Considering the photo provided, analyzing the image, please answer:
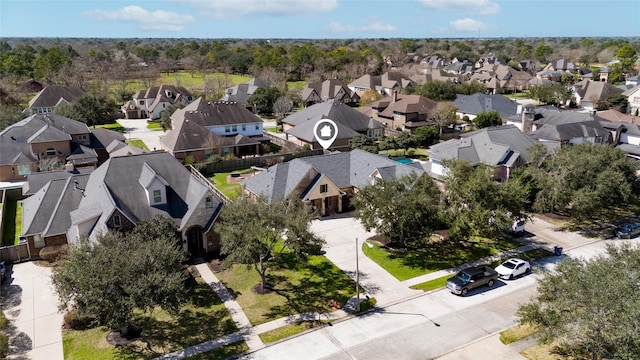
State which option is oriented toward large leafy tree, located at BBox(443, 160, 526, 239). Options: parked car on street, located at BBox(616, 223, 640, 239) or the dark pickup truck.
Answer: the parked car on street

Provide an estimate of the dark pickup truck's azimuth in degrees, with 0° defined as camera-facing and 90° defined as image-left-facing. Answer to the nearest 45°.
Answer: approximately 45°

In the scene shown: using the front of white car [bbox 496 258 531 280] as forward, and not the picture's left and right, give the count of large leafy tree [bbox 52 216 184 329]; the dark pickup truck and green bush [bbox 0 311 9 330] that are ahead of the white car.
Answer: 3

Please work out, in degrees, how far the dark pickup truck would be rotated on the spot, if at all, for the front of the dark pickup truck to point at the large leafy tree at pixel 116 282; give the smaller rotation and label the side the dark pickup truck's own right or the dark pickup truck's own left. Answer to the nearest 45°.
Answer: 0° — it already faces it

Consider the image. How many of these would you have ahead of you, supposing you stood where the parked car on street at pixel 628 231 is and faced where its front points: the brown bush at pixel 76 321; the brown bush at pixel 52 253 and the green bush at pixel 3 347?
3

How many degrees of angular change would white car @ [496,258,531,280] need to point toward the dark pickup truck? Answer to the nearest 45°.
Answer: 0° — it already faces it

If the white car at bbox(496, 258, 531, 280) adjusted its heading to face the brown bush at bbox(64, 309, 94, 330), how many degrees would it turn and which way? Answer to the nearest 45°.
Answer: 0° — it already faces it

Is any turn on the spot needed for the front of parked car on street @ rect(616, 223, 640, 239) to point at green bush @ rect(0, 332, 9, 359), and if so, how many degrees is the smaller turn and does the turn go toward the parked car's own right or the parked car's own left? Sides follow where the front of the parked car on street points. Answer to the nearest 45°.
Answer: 0° — it already faces it

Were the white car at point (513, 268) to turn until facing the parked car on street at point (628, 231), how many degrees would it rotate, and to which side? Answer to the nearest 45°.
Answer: approximately 180°

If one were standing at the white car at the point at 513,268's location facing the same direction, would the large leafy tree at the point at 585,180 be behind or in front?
behind

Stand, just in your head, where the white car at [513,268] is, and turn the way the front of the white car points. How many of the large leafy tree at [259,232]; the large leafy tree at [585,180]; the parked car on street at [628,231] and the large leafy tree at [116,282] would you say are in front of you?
2

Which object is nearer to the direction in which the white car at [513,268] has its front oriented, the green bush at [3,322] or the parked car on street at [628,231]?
the green bush

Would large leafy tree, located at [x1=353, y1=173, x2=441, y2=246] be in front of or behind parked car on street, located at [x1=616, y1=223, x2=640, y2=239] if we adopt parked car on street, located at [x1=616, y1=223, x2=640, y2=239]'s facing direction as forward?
in front

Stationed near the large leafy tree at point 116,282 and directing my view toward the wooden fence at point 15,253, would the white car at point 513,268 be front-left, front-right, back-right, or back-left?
back-right
